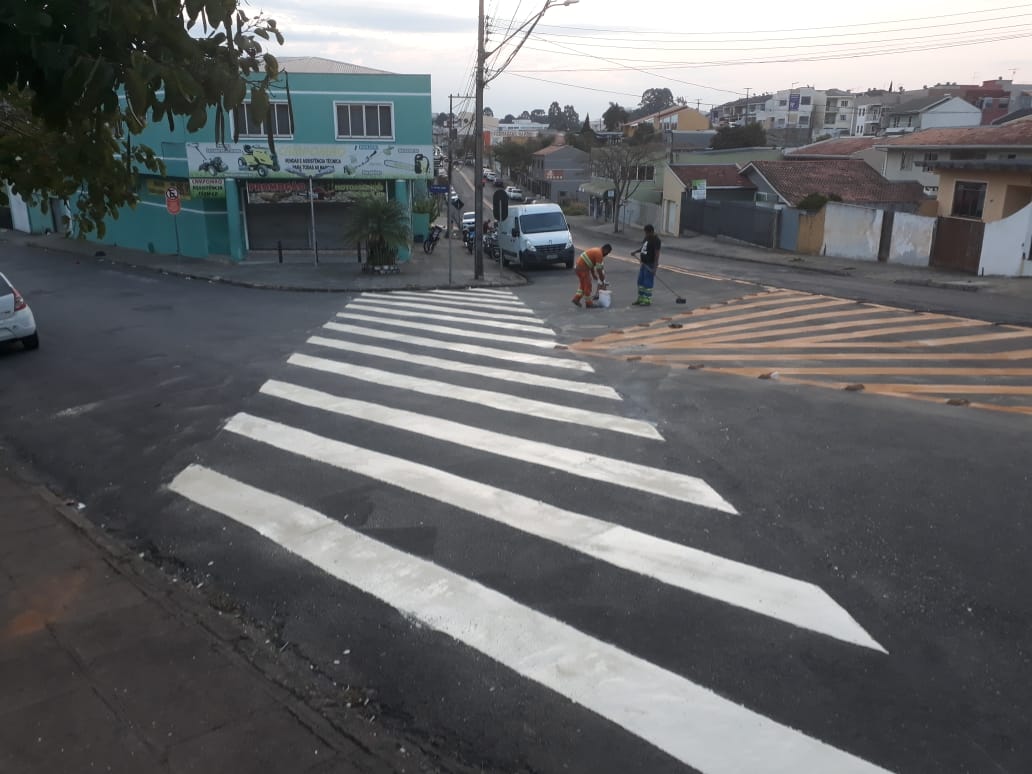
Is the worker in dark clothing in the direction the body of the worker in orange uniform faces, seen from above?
yes

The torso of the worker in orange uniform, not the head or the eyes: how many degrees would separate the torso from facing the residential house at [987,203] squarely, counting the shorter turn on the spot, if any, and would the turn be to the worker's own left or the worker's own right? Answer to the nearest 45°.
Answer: approximately 45° to the worker's own left

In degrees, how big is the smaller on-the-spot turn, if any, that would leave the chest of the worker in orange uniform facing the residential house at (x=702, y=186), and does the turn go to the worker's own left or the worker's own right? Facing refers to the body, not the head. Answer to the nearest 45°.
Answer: approximately 90° to the worker's own left

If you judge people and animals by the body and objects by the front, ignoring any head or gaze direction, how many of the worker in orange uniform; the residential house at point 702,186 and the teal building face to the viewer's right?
1

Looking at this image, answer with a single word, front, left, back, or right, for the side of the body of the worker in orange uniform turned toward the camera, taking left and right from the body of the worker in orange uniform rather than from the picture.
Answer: right

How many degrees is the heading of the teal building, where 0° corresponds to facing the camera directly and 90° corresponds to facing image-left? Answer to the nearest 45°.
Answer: approximately 0°

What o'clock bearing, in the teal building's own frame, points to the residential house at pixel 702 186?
The residential house is roughly at 8 o'clock from the teal building.

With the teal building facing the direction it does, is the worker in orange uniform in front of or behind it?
in front

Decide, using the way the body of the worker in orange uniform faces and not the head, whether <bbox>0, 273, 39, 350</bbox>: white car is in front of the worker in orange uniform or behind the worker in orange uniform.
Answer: behind

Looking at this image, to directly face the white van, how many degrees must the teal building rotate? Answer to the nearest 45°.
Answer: approximately 45° to its left
